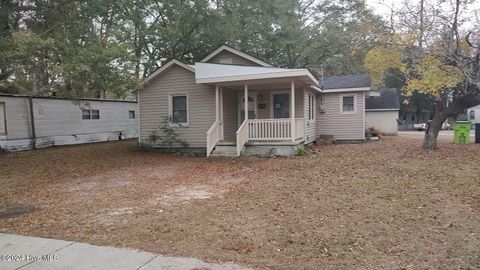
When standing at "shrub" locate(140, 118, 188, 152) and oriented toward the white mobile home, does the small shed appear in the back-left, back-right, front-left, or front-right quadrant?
back-right

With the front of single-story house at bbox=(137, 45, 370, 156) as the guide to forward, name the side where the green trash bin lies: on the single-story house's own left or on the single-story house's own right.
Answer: on the single-story house's own left

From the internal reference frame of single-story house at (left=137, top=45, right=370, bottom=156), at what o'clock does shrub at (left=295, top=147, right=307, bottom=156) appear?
The shrub is roughly at 10 o'clock from the single-story house.

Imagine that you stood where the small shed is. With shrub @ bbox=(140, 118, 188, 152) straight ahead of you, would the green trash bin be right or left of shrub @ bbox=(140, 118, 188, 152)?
left

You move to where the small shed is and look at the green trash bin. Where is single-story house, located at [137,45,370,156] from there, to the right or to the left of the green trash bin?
right

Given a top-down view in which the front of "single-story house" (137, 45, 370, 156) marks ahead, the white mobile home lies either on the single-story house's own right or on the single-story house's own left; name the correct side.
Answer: on the single-story house's own right

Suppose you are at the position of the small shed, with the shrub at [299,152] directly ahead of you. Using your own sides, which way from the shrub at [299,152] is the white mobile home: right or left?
right

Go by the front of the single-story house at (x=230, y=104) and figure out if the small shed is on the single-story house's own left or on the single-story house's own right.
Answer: on the single-story house's own left

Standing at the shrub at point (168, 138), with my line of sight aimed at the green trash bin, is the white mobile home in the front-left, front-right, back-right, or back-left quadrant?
back-left

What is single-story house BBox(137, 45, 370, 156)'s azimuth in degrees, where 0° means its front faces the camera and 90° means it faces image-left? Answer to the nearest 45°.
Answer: approximately 0°
